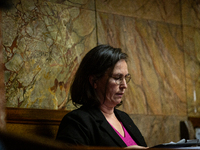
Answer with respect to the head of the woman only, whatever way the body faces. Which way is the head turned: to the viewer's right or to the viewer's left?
to the viewer's right

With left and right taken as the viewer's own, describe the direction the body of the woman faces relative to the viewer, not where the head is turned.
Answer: facing the viewer and to the right of the viewer
